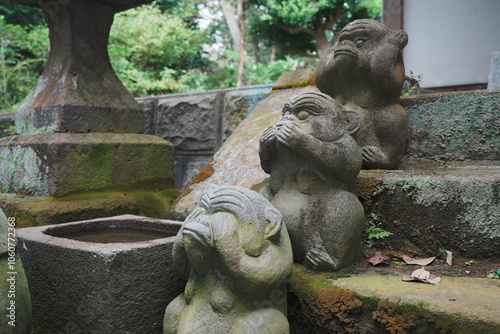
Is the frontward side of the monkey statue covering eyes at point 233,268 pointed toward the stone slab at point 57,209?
no

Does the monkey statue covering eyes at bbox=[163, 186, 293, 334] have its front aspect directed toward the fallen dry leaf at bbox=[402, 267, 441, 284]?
no

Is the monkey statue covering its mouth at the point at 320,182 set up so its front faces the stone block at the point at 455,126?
no

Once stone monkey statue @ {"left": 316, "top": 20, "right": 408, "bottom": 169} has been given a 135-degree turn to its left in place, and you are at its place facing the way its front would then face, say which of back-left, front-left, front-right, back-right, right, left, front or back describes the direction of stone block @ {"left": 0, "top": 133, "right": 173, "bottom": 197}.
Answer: back

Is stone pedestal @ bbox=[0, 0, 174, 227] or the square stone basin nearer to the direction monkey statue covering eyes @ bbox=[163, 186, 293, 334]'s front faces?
the square stone basin

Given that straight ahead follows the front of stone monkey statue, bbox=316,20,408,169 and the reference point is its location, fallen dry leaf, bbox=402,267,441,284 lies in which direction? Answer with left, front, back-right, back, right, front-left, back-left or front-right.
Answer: front-left

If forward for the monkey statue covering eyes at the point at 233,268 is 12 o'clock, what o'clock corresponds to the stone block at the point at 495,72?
The stone block is roughly at 6 o'clock from the monkey statue covering eyes.

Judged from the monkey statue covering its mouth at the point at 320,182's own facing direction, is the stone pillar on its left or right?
on its right

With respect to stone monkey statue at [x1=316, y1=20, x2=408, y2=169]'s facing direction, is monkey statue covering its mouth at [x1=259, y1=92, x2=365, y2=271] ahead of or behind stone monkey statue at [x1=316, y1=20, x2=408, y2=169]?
ahead

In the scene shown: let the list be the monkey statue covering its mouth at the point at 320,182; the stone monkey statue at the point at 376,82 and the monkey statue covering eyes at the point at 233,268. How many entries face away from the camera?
0

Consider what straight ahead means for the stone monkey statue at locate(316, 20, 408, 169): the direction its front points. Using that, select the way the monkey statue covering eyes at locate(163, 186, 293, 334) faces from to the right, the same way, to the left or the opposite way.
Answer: the same way

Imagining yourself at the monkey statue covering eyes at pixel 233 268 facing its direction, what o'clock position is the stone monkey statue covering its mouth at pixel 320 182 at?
the stone monkey statue covering its mouth at pixel 320 182 is roughly at 6 o'clock from the monkey statue covering eyes at pixel 233 268.

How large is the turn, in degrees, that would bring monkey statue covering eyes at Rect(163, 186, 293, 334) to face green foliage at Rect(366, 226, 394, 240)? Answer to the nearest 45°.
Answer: approximately 180°

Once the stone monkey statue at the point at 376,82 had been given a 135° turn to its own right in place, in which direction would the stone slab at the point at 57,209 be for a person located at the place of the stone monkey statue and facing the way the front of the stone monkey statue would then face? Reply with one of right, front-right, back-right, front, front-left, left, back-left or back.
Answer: left

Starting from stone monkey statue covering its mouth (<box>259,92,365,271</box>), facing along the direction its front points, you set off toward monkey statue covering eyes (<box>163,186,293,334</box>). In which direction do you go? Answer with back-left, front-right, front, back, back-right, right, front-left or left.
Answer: front

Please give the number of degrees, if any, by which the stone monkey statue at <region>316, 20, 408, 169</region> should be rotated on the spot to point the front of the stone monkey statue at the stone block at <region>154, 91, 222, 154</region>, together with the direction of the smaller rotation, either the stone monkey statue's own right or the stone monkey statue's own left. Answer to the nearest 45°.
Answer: approximately 90° to the stone monkey statue's own right

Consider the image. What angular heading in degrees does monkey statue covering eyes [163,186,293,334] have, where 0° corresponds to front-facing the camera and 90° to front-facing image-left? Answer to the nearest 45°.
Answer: approximately 45°
